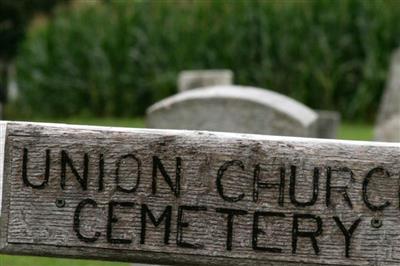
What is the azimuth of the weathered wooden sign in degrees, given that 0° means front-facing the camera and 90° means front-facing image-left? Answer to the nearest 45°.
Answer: approximately 0°

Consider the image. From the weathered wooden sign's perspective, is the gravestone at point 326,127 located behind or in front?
behind

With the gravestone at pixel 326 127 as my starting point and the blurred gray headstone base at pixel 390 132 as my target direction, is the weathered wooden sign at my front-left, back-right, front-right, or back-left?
back-right

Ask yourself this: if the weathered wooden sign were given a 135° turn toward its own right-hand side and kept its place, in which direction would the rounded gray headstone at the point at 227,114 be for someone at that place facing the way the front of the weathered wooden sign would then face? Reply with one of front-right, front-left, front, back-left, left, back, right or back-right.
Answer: front-right

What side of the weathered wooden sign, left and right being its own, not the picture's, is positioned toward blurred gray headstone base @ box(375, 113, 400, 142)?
back
